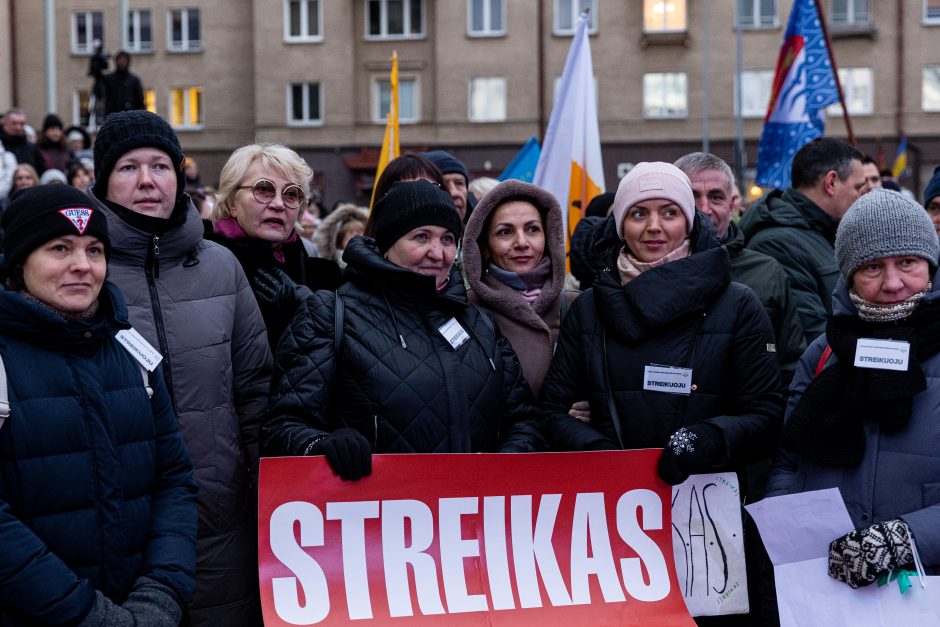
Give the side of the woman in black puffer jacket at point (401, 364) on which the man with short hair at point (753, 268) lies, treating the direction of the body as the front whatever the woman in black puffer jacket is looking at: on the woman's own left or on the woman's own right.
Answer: on the woman's own left

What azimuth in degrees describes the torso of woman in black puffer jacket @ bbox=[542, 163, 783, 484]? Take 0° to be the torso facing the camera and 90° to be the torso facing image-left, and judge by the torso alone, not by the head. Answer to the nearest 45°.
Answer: approximately 0°

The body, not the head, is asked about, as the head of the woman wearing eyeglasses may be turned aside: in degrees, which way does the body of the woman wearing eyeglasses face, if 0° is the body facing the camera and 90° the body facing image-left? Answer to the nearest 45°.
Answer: approximately 315°

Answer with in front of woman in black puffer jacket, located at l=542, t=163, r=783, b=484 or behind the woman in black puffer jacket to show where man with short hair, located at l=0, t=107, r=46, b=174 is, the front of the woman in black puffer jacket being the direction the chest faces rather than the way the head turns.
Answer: behind

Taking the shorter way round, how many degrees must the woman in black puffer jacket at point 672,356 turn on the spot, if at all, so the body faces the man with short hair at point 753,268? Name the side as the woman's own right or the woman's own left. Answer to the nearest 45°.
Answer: approximately 180°

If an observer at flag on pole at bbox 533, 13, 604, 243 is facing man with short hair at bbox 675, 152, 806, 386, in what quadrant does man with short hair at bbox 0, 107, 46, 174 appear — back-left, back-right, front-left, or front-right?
back-right

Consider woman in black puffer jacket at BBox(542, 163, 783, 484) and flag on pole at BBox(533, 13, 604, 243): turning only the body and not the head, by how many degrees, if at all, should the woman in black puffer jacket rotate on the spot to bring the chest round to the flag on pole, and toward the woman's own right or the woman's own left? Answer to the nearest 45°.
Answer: approximately 180°
